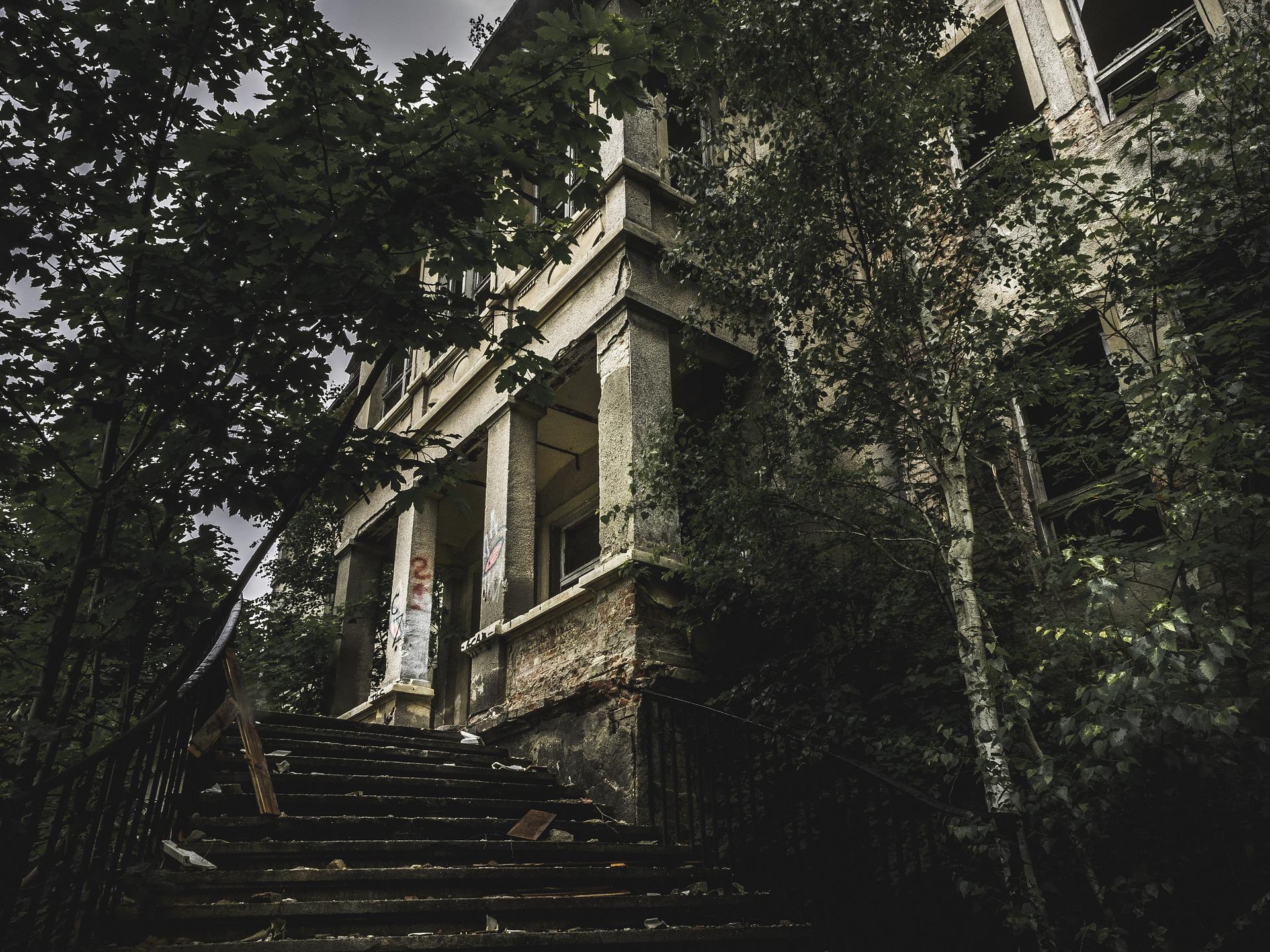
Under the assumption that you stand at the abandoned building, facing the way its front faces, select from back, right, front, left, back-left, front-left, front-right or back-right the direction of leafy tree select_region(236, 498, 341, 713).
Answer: right

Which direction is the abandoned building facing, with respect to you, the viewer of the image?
facing the viewer and to the left of the viewer

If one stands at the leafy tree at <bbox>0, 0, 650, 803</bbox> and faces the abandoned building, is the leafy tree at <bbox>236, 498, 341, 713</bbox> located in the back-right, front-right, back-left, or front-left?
front-left

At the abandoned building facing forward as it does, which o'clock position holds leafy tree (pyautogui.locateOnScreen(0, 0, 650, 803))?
The leafy tree is roughly at 11 o'clock from the abandoned building.
